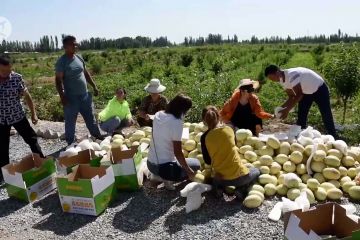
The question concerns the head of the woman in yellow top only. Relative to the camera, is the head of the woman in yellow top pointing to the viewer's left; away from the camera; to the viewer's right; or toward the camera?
away from the camera

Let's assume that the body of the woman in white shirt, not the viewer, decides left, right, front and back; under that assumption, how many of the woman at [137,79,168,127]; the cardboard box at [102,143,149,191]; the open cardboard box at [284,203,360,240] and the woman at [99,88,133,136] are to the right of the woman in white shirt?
1

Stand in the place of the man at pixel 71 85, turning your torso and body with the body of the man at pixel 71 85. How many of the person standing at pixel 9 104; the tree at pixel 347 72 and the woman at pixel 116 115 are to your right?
1

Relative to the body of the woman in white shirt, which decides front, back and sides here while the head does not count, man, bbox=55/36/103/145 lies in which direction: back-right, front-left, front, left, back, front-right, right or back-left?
left

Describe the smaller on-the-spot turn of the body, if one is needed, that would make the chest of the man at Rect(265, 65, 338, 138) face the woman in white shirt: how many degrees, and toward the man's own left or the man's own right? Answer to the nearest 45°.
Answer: approximately 45° to the man's own left

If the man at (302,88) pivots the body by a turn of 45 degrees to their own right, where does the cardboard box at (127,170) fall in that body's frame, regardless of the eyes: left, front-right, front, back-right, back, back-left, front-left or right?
left

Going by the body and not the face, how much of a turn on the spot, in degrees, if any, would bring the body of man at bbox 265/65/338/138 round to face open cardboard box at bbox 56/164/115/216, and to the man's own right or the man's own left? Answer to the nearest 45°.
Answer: approximately 45° to the man's own left

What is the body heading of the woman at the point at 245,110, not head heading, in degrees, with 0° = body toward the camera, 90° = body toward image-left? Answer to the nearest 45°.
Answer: approximately 0°

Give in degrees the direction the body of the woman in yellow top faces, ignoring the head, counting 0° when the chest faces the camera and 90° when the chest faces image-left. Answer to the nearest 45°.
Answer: approximately 180°

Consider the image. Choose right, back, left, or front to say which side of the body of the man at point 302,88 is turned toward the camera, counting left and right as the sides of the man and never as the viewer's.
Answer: left

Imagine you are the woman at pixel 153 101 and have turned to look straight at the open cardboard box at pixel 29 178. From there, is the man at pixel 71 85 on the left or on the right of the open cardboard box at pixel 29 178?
right

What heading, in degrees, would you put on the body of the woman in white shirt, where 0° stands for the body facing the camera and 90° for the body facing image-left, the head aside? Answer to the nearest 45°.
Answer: approximately 225°

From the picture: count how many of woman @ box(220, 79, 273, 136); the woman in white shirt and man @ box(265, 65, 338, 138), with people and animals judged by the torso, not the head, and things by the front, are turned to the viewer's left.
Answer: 1

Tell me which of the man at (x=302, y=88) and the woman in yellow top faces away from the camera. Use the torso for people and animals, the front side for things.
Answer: the woman in yellow top

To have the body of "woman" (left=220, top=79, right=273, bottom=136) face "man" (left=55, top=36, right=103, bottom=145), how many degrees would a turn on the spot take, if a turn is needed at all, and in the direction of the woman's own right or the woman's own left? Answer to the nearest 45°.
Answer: approximately 90° to the woman's own right

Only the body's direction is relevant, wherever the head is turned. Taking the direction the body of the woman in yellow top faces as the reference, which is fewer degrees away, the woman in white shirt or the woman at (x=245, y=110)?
the woman
